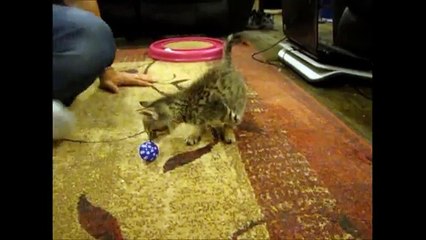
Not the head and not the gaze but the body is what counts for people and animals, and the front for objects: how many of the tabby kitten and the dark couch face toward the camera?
1

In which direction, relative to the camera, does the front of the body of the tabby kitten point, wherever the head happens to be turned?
to the viewer's left

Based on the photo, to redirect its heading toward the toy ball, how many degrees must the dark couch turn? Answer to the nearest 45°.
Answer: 0° — it already faces it

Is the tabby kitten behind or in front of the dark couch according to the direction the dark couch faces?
in front

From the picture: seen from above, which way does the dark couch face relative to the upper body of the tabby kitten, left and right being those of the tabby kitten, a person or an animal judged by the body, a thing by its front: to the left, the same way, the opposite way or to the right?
to the left

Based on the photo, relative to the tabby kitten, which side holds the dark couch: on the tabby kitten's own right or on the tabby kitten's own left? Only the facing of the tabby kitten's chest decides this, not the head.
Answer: on the tabby kitten's own right

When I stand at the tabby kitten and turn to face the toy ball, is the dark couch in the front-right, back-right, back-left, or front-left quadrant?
back-right

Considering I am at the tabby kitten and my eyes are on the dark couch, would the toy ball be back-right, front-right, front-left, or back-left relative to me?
back-left
